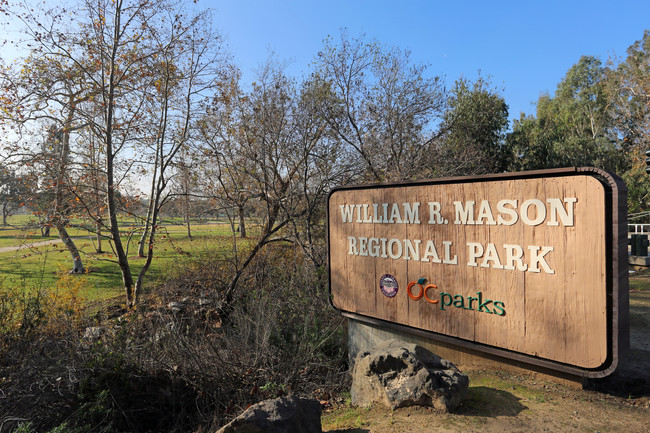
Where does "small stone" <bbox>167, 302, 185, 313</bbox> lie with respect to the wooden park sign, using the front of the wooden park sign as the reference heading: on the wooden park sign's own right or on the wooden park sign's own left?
on the wooden park sign's own right

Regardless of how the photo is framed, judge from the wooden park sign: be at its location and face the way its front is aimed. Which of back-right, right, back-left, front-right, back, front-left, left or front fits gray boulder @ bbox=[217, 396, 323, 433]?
front

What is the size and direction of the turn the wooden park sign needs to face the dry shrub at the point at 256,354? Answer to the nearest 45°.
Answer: approximately 45° to its right

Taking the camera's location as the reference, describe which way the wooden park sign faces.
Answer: facing the viewer and to the left of the viewer

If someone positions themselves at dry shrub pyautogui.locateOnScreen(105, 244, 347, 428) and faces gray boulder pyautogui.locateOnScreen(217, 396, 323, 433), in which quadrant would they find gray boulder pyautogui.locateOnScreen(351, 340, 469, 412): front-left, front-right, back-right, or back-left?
front-left

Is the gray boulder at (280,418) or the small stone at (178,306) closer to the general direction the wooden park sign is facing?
the gray boulder
